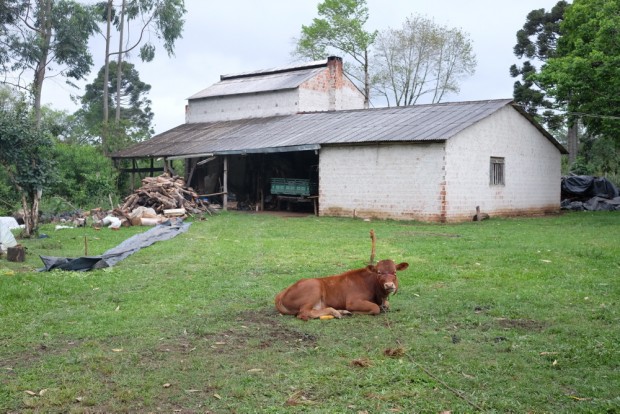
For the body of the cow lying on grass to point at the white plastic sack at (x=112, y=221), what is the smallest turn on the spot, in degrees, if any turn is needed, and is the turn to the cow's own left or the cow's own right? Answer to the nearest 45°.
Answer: approximately 135° to the cow's own left

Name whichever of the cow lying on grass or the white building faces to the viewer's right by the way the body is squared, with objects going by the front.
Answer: the cow lying on grass

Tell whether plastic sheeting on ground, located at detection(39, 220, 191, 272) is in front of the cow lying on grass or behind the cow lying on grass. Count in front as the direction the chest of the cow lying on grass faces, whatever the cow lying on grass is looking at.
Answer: behind

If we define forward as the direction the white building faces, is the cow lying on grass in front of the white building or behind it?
in front

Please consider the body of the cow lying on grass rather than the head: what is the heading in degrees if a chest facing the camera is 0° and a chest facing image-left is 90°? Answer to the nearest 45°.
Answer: approximately 270°

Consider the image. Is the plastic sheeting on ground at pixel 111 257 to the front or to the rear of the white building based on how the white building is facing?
to the front

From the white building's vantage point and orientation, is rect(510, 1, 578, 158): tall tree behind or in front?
behind

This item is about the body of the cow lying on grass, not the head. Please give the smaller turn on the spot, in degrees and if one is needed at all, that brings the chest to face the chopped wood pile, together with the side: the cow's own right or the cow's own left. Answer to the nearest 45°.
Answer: approximately 135° to the cow's own left

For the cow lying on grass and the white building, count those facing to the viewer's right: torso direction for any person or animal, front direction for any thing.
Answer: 1

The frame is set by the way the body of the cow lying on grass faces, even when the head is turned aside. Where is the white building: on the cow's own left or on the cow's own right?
on the cow's own left

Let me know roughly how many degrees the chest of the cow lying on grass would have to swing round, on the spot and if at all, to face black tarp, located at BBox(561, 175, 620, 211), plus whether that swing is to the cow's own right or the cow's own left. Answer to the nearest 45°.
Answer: approximately 45° to the cow's own left
